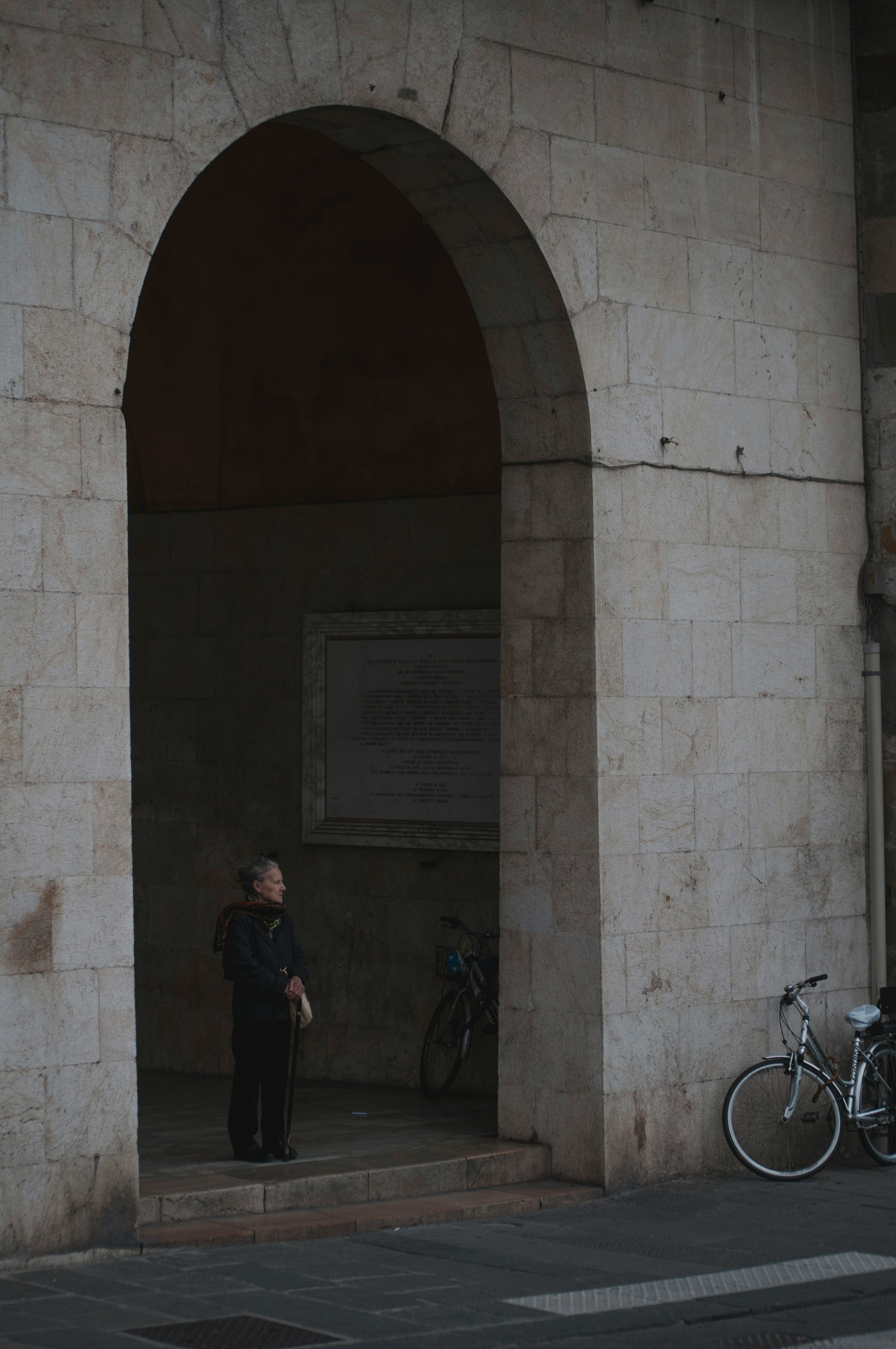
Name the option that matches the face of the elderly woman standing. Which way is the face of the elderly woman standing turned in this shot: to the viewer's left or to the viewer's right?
to the viewer's right

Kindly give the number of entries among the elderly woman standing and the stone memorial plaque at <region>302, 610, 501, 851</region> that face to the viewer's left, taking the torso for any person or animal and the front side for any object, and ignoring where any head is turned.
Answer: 0

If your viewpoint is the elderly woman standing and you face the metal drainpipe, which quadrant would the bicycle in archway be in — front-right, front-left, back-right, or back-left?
front-left

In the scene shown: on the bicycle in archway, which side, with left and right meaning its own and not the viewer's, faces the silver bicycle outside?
left

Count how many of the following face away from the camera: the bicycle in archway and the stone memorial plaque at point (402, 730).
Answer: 0

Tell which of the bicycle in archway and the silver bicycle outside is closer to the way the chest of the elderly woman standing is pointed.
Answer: the silver bicycle outside

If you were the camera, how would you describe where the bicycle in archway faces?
facing the viewer and to the left of the viewer

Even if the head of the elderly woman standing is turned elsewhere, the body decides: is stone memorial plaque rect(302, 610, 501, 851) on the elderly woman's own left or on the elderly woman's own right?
on the elderly woman's own left

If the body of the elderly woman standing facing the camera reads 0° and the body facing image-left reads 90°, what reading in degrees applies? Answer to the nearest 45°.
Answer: approximately 315°

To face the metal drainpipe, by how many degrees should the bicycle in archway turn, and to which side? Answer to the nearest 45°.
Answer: approximately 135° to its left

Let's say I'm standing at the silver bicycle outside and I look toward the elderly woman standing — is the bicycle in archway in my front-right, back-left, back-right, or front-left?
front-right

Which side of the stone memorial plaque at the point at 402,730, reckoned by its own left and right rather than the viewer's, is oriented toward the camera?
front

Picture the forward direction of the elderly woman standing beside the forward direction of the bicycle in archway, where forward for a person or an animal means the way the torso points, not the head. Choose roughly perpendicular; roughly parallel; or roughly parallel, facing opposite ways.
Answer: roughly perpendicular

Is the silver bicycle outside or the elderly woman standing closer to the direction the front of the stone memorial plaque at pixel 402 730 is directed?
the elderly woman standing

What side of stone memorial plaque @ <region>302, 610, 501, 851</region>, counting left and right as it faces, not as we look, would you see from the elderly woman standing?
front
